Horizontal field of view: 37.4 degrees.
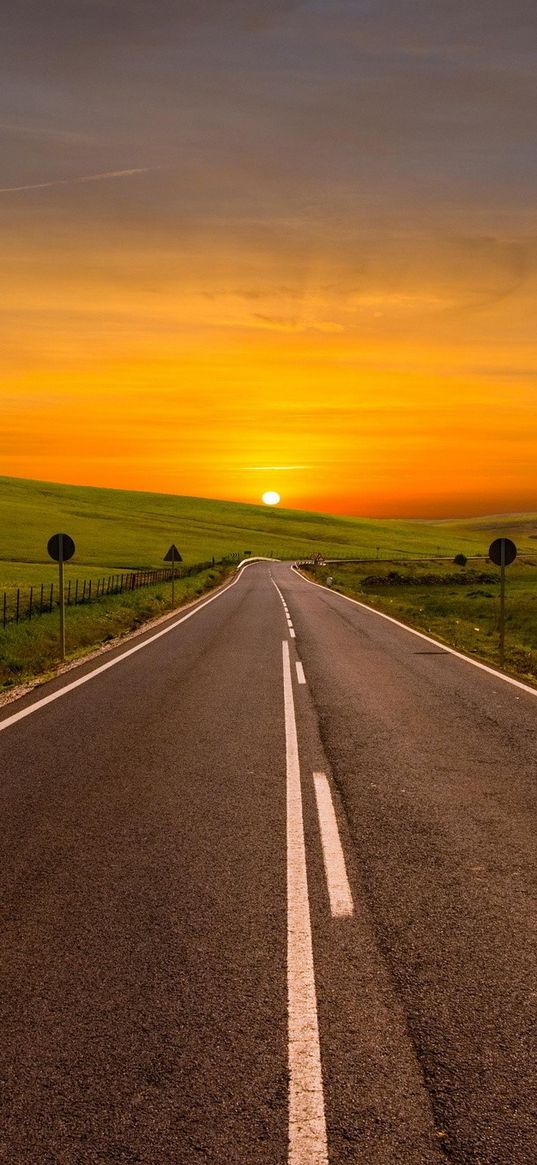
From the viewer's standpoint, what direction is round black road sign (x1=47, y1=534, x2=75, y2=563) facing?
away from the camera

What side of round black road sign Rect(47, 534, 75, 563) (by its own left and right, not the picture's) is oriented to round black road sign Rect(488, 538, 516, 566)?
right

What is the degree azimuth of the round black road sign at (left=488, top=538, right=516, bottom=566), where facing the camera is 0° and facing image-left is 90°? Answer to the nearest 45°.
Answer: approximately 180°

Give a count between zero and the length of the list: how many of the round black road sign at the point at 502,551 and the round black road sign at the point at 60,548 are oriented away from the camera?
2

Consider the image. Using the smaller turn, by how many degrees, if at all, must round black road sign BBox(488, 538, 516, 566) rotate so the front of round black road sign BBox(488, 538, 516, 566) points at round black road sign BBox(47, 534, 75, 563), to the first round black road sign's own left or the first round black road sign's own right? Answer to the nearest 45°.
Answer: approximately 90° to the first round black road sign's own left
